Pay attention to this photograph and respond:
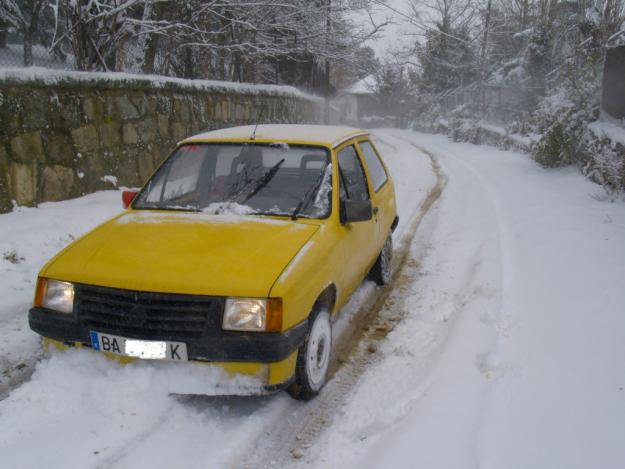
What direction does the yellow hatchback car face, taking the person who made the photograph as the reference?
facing the viewer and to the left of the viewer

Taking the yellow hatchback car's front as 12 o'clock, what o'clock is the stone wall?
The stone wall is roughly at 4 o'clock from the yellow hatchback car.
